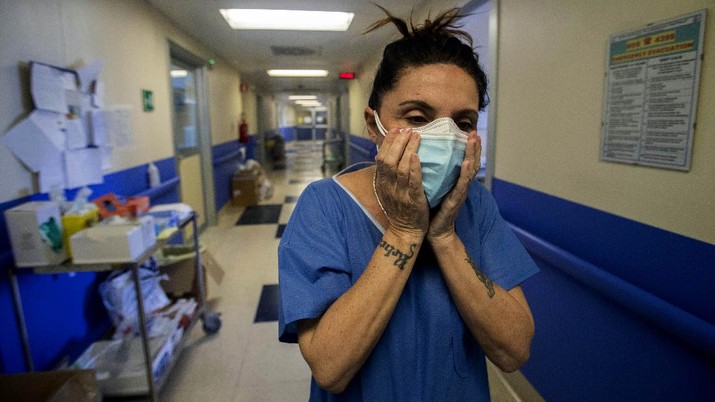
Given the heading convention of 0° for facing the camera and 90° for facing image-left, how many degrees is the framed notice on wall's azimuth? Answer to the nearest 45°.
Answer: approximately 45°

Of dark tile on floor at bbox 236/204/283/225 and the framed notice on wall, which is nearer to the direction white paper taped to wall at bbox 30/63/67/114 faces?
the framed notice on wall

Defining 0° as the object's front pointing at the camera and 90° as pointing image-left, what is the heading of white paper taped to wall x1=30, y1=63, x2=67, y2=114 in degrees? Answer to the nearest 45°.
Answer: approximately 315°

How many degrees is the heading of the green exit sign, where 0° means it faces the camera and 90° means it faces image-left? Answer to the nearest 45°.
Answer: approximately 315°

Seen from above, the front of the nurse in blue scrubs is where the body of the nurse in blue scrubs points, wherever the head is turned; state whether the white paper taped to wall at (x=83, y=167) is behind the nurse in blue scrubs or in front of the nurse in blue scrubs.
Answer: behind

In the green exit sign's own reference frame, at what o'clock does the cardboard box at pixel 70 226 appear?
The cardboard box is roughly at 2 o'clock from the green exit sign.
